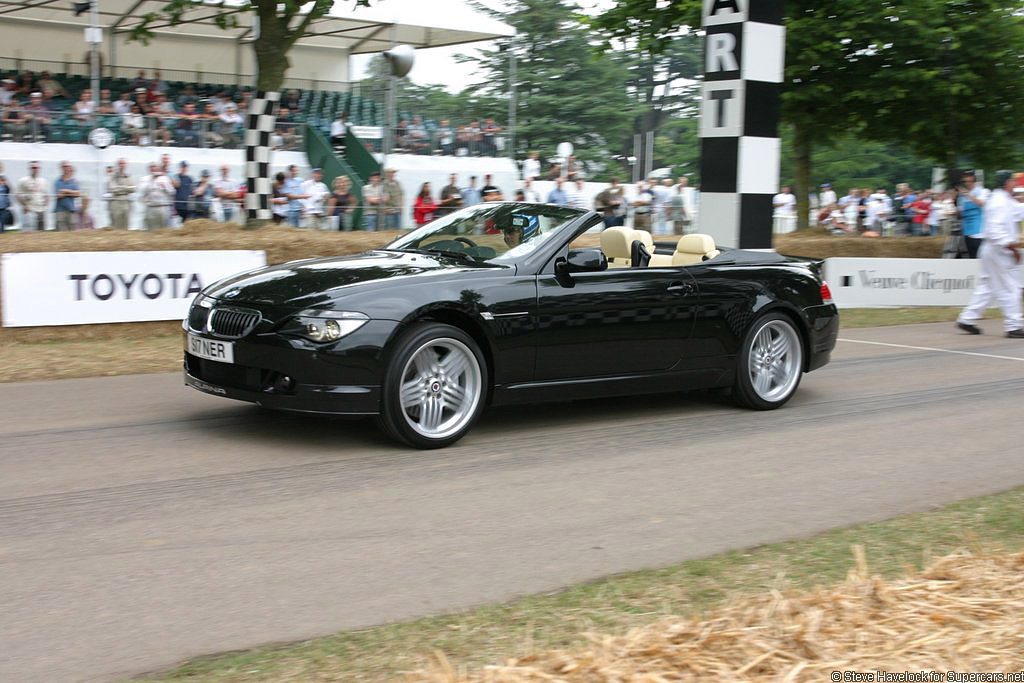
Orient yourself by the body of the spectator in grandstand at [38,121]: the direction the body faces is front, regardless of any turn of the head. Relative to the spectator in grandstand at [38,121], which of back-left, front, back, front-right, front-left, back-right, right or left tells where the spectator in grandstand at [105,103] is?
back-left
